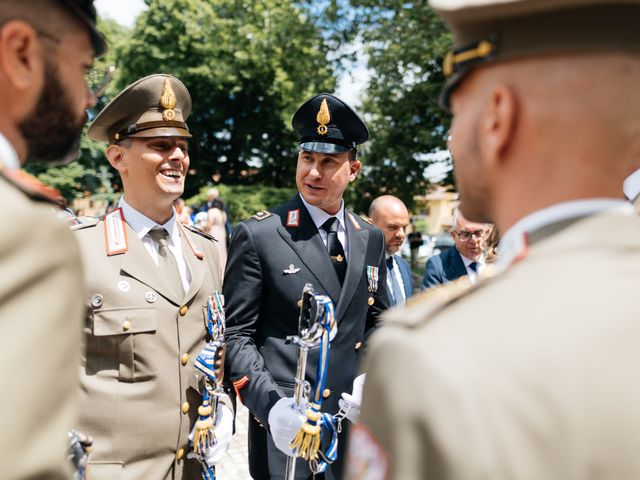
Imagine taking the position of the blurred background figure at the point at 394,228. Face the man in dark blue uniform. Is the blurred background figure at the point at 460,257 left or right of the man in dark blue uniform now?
left

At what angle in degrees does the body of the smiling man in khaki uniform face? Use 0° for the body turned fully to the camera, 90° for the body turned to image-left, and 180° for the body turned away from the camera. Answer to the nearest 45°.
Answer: approximately 315°

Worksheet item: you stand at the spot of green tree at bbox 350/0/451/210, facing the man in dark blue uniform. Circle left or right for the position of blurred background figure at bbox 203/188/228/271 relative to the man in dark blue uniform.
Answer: right

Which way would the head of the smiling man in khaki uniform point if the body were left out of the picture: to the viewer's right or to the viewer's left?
to the viewer's right

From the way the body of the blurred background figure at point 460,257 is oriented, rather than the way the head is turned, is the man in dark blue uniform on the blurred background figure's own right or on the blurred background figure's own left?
on the blurred background figure's own right

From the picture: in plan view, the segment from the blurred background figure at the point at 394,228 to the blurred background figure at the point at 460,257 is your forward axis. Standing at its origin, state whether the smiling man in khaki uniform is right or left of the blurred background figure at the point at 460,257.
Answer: right

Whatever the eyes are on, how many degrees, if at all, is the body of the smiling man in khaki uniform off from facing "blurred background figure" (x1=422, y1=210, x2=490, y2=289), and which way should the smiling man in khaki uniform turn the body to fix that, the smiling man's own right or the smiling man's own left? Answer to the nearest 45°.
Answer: approximately 90° to the smiling man's own left

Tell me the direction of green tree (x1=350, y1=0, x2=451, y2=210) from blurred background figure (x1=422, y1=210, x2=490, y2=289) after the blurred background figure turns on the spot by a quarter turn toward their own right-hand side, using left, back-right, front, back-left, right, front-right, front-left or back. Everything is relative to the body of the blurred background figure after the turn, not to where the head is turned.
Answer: back-right

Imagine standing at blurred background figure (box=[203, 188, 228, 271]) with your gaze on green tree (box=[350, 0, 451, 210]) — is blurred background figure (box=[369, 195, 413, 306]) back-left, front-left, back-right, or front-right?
back-right
